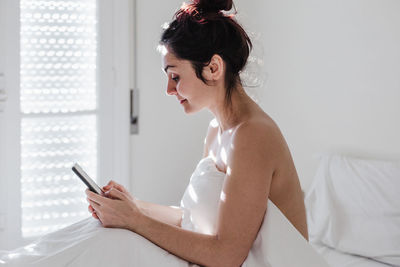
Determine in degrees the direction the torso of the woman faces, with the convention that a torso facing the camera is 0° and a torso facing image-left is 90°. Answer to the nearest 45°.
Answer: approximately 90°

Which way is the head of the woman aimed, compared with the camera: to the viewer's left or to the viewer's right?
to the viewer's left

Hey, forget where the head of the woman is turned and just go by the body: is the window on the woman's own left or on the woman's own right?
on the woman's own right

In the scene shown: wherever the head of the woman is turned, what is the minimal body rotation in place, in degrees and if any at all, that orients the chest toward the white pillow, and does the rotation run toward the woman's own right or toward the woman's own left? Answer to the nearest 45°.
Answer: approximately 135° to the woman's own right
